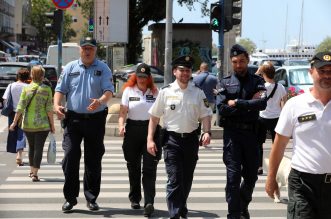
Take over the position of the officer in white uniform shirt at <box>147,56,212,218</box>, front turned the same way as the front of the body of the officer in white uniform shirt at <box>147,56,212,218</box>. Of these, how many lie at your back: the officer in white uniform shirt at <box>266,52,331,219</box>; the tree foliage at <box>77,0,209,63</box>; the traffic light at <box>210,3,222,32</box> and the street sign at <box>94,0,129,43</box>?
3

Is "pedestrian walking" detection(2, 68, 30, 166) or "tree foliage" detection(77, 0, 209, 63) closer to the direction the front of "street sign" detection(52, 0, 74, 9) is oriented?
the pedestrian walking

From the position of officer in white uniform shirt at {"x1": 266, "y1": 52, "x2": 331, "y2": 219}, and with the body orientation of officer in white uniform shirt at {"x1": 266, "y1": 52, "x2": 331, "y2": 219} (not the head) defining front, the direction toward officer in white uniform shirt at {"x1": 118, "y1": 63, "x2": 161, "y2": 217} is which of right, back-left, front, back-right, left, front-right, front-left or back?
back-right

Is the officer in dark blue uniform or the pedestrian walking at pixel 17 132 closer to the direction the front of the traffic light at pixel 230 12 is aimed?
the officer in dark blue uniform

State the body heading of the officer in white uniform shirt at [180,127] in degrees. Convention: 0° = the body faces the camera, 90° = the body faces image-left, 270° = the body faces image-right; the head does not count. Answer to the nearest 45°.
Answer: approximately 0°

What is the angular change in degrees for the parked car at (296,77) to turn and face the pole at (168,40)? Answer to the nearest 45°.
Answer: approximately 135° to its right

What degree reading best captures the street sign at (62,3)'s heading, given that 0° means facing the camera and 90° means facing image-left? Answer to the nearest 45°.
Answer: approximately 0°
